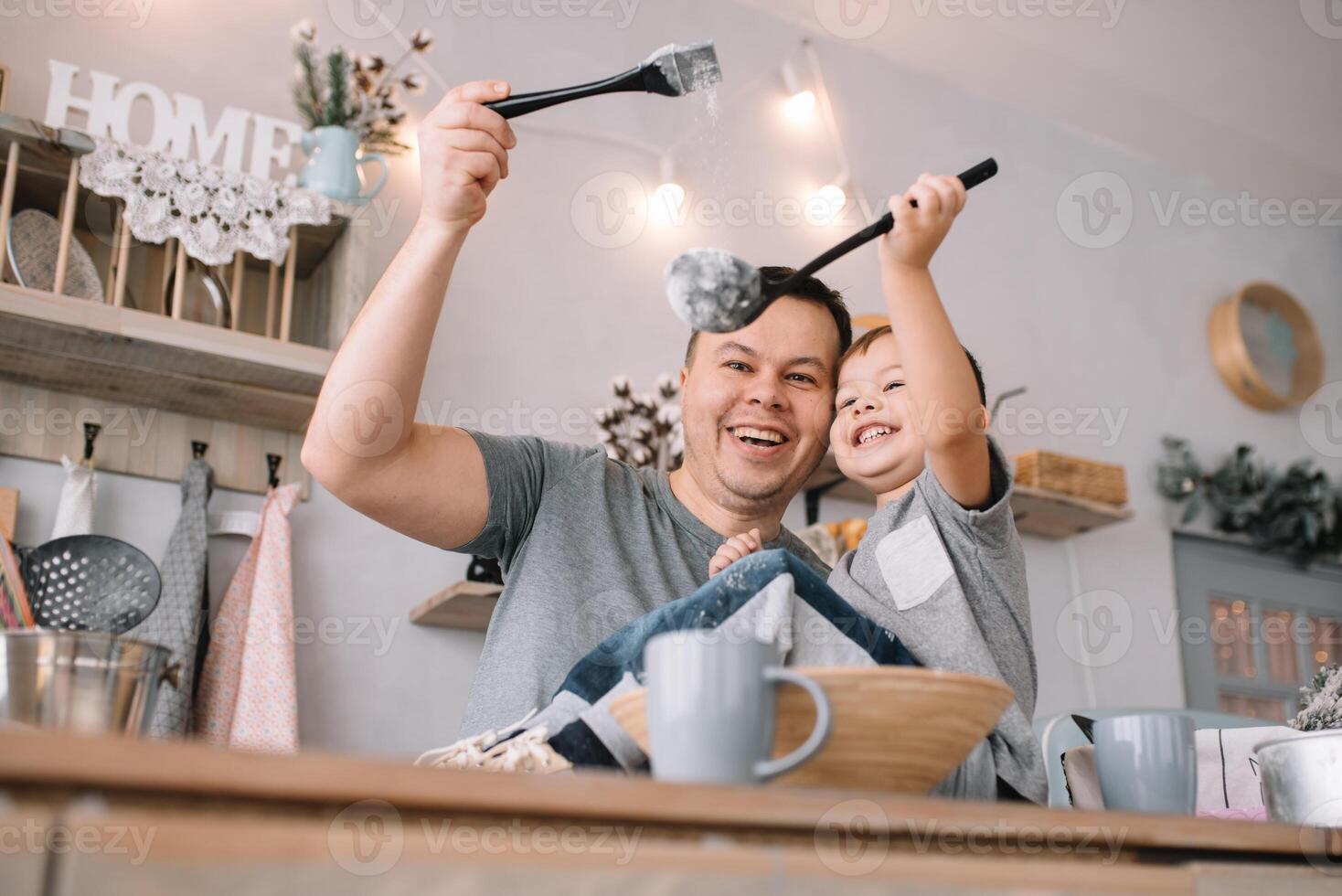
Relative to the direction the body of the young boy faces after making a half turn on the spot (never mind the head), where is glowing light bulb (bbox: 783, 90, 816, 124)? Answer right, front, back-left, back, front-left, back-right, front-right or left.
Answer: front-left

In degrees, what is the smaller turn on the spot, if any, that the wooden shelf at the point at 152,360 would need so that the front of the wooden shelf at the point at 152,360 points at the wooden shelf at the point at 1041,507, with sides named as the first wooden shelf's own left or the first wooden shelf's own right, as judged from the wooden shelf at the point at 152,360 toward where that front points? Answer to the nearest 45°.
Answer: approximately 45° to the first wooden shelf's own left

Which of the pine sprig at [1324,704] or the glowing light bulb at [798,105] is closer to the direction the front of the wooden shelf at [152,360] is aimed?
the pine sprig

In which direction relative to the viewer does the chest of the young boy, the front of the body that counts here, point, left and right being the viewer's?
facing the viewer and to the left of the viewer

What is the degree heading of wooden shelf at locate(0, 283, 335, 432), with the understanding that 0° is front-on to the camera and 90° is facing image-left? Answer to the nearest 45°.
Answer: approximately 315°

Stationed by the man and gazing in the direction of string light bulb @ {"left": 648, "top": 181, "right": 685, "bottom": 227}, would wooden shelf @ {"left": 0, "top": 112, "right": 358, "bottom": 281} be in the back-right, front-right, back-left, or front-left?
front-left

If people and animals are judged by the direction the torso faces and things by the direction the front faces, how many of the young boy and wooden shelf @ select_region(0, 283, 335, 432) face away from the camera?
0

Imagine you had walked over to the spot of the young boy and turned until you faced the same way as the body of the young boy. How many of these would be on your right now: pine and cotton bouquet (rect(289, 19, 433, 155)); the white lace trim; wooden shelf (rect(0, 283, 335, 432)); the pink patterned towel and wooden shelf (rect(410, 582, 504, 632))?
5

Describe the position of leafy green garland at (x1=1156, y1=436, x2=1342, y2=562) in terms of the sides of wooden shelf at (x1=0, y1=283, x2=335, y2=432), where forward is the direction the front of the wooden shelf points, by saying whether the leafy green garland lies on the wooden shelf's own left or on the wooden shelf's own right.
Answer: on the wooden shelf's own left

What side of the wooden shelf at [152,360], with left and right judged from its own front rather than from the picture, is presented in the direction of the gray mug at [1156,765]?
front

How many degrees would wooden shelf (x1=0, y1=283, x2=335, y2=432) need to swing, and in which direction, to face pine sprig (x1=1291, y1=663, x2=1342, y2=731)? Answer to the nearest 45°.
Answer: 0° — it already faces it

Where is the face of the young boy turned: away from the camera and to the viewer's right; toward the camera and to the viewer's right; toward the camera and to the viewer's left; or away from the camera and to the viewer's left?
toward the camera and to the viewer's left

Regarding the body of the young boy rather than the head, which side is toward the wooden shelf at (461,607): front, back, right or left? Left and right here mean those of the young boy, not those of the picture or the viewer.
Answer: right

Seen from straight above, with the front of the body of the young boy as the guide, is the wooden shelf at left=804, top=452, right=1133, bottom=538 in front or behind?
behind
